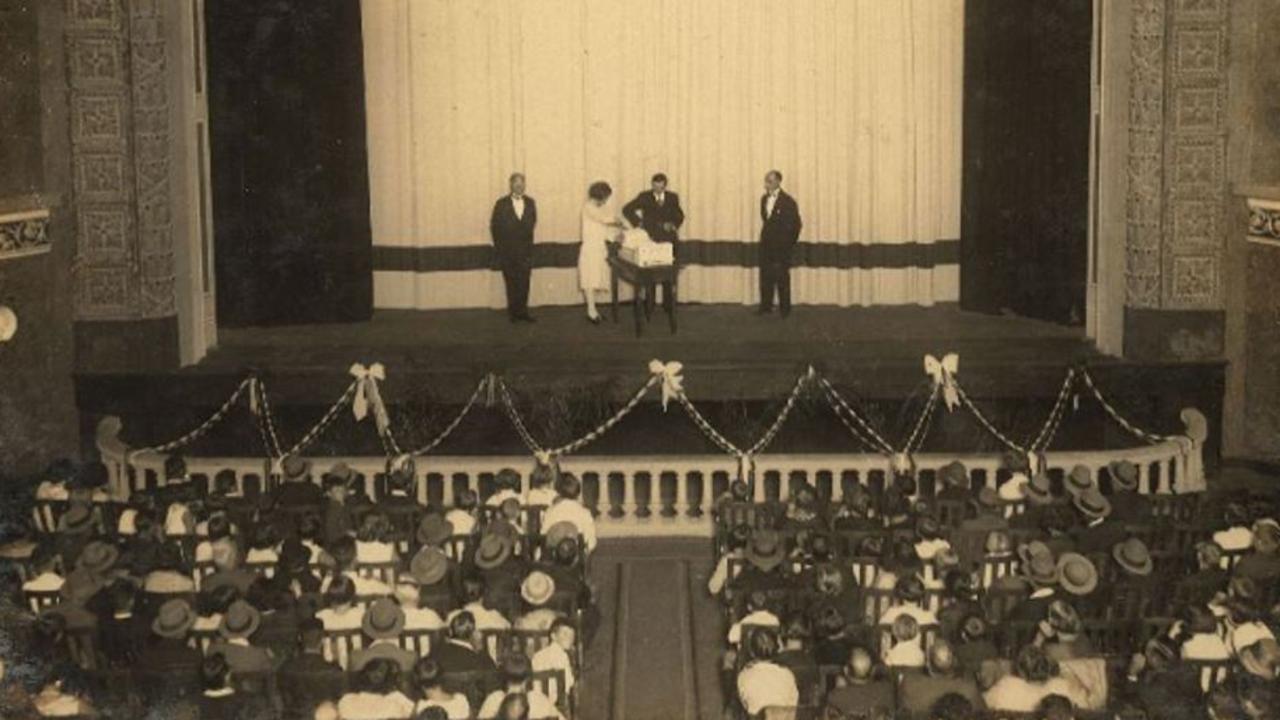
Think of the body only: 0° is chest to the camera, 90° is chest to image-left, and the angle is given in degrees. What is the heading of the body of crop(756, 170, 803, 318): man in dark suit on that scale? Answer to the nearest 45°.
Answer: approximately 45°

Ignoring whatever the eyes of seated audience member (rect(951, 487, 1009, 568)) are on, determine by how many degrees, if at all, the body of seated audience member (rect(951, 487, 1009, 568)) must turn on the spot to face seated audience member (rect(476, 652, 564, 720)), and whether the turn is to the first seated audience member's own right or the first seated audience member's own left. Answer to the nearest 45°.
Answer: approximately 135° to the first seated audience member's own left

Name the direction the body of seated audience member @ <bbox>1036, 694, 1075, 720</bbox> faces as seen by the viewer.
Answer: away from the camera

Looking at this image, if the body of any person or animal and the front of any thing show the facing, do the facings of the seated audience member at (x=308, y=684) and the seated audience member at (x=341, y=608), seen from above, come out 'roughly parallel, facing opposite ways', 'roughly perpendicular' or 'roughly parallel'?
roughly parallel

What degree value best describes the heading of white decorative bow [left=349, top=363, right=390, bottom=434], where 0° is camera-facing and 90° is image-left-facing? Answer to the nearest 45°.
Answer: approximately 0°

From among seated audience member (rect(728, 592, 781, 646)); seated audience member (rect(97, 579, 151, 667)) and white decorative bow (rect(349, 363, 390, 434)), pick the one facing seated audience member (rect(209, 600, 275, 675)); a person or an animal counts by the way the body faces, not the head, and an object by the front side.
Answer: the white decorative bow

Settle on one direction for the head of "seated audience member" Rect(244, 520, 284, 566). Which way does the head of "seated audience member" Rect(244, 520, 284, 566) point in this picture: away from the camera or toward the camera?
away from the camera

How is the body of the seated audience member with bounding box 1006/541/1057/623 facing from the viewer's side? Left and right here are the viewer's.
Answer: facing away from the viewer

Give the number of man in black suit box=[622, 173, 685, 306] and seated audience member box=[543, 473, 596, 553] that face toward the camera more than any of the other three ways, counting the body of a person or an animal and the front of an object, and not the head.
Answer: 1

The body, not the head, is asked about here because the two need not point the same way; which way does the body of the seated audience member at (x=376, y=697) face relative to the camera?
away from the camera

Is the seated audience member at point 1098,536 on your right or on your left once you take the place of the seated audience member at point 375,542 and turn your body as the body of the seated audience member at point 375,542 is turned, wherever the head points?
on your right

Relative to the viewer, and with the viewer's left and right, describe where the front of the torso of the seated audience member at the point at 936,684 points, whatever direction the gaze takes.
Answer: facing away from the viewer

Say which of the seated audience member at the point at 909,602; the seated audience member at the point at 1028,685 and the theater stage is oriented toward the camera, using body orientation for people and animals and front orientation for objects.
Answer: the theater stage

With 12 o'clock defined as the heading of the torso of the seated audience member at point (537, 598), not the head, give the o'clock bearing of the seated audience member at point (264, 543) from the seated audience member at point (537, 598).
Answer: the seated audience member at point (264, 543) is roughly at 10 o'clock from the seated audience member at point (537, 598).

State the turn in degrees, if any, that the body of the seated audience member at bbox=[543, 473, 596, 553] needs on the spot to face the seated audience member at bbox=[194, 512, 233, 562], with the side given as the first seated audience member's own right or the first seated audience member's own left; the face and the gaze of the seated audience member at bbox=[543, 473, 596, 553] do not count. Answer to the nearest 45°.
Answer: approximately 90° to the first seated audience member's own left

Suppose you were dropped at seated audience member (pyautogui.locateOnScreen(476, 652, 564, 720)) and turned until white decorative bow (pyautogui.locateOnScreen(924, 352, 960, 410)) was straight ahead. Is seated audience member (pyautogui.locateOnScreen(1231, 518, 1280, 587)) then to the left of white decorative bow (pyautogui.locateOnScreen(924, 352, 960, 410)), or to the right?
right

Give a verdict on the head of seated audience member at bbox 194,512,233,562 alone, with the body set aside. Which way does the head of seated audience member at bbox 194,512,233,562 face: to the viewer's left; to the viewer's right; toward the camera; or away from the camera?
away from the camera

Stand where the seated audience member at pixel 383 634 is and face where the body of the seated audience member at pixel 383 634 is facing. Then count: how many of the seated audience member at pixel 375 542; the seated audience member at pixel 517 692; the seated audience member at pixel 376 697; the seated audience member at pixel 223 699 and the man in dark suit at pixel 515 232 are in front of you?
2

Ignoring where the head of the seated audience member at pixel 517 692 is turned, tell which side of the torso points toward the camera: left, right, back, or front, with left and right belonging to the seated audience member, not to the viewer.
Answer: back
